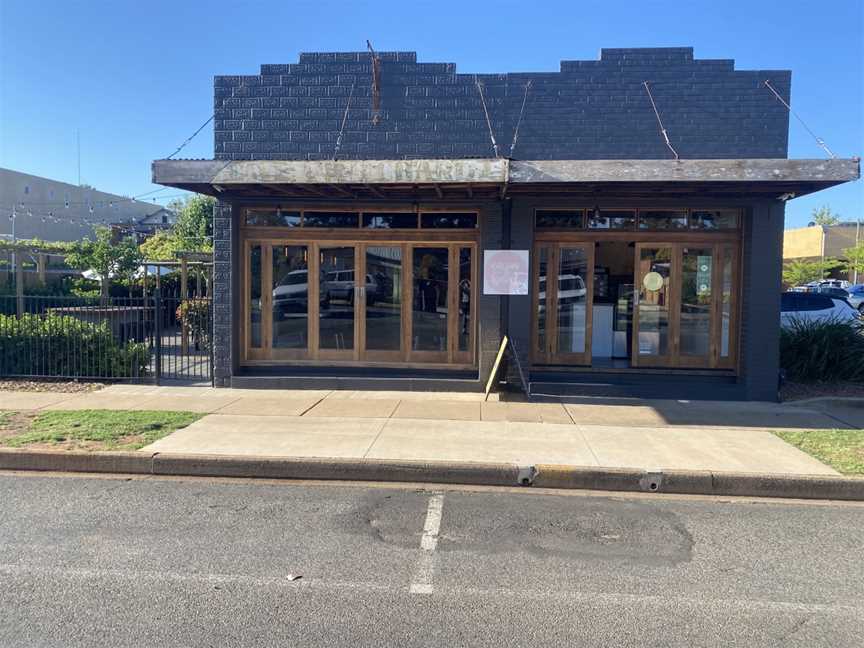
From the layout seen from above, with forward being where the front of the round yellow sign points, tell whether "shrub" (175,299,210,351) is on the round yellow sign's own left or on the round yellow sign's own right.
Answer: on the round yellow sign's own right

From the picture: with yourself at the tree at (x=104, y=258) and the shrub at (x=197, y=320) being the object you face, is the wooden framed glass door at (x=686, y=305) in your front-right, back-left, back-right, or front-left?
front-left

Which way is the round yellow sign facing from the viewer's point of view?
toward the camera

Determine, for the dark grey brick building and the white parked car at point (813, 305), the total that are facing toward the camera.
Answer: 1

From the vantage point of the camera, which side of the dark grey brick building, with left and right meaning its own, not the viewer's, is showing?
front

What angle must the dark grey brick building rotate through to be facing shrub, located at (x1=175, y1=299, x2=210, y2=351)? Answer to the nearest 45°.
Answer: approximately 90° to its right

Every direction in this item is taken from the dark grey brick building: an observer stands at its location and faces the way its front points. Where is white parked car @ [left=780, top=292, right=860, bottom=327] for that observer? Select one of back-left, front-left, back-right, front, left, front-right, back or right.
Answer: back-left

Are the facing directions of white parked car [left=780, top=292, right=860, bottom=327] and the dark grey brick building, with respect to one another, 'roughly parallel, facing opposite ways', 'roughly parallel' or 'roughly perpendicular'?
roughly perpendicular

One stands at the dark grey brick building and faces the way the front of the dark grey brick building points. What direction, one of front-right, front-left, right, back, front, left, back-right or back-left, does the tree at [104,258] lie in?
back-right

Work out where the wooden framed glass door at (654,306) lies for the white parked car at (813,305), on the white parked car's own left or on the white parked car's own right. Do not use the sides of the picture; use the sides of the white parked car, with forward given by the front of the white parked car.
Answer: on the white parked car's own right

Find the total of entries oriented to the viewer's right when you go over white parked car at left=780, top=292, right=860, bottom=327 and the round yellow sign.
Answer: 1

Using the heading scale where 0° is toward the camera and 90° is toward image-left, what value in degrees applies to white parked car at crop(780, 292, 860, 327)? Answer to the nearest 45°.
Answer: approximately 270°
